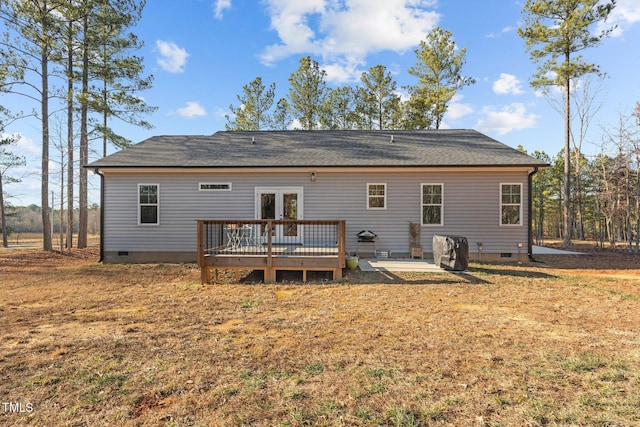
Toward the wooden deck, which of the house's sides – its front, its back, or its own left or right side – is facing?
back

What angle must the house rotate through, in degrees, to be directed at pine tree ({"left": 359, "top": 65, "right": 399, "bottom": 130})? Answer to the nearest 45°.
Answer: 0° — it already faces it

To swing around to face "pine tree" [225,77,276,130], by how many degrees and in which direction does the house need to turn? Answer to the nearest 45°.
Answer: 0° — it already faces it

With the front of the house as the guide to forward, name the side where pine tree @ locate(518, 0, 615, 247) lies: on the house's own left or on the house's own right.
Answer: on the house's own right

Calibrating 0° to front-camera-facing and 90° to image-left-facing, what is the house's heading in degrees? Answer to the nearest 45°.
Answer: approximately 180°

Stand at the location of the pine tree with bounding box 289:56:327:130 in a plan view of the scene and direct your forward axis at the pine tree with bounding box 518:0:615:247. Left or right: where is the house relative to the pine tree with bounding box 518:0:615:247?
right

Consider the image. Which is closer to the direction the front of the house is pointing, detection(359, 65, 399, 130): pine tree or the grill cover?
the pine tree

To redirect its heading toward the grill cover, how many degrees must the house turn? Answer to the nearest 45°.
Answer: approximately 135° to its right

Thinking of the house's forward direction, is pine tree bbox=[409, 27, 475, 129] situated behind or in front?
in front
